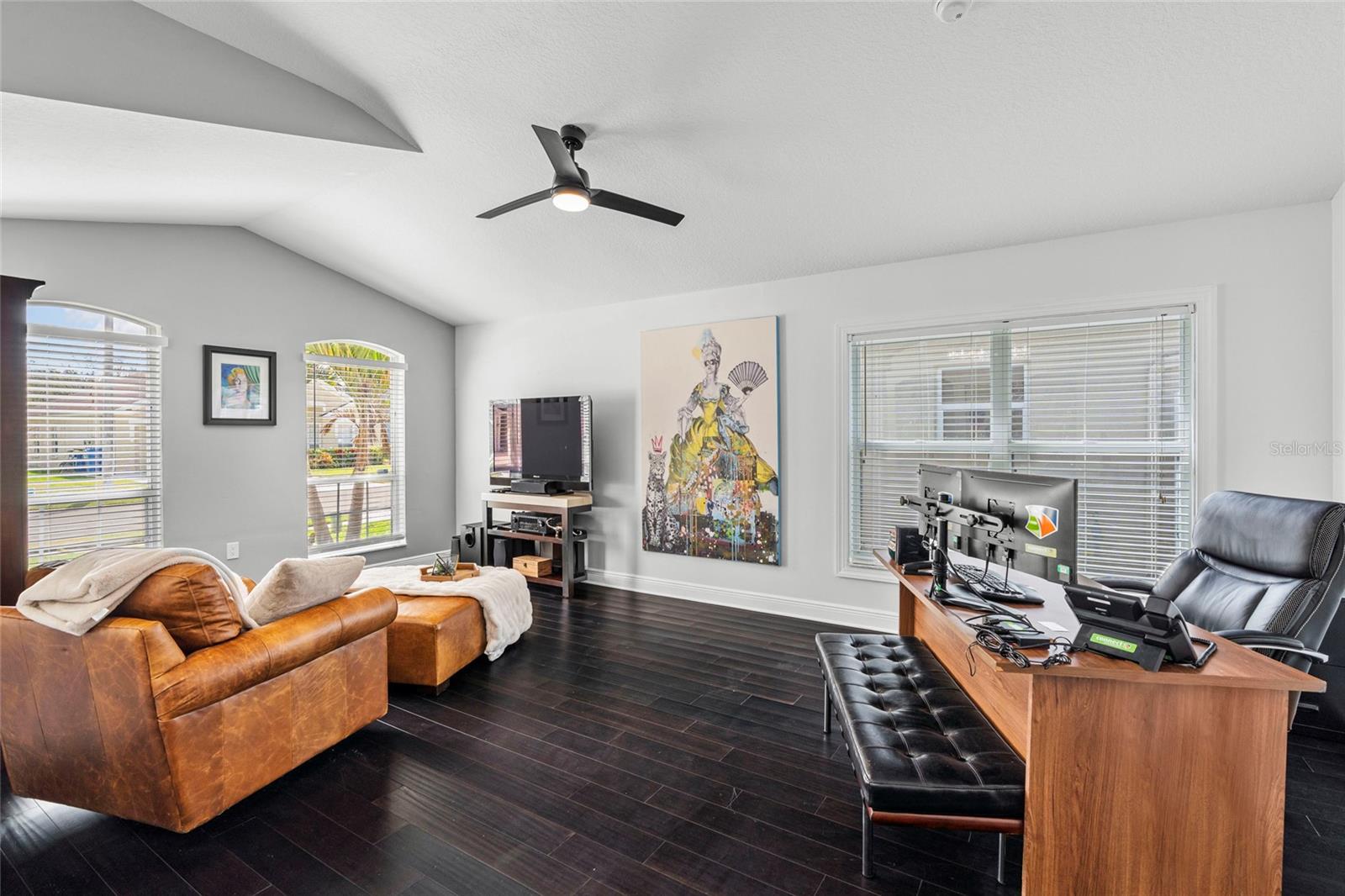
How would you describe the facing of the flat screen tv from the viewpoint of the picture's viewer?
facing the viewer and to the left of the viewer

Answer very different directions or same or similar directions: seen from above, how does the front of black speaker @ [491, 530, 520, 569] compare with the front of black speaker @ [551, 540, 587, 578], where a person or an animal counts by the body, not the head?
same or similar directions

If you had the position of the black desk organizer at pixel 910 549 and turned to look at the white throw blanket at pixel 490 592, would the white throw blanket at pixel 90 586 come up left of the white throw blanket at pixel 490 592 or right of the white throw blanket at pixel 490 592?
left

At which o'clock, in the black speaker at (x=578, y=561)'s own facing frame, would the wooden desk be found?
The wooden desk is roughly at 10 o'clock from the black speaker.

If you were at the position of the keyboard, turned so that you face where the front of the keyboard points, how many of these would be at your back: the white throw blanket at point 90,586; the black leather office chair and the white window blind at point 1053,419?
1

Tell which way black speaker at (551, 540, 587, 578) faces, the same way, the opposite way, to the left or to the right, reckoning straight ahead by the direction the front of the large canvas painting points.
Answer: the same way

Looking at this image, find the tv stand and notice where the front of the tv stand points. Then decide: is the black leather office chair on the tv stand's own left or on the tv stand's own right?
on the tv stand's own left

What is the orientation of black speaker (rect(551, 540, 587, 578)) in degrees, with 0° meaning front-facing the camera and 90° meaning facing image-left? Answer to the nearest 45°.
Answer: approximately 45°

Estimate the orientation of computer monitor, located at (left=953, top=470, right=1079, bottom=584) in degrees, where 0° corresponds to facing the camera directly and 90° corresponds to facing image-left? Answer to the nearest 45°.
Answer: approximately 225°

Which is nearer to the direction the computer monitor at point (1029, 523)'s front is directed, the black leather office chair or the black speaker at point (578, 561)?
the black leather office chair

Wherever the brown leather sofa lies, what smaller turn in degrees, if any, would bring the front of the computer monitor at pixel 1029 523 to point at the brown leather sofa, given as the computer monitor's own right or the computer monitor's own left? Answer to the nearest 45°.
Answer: approximately 180°

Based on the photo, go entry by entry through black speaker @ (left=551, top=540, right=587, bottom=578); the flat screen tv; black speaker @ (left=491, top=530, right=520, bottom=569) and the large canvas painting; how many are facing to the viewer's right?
0

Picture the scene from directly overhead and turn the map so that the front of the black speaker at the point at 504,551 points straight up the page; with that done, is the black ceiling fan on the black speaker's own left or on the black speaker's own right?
on the black speaker's own left

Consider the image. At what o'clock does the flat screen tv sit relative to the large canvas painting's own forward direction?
The flat screen tv is roughly at 2 o'clock from the large canvas painting.

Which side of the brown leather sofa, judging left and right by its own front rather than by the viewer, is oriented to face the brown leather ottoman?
front

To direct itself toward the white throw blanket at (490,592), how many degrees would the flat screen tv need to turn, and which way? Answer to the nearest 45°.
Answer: approximately 45° to its left

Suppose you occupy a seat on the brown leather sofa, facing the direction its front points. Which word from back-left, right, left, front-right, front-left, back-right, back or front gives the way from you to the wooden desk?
right

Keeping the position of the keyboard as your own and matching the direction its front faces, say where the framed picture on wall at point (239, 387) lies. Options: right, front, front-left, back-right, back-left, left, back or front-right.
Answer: back-left

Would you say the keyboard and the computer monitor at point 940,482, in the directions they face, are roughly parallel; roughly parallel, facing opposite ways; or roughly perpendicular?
roughly parallel

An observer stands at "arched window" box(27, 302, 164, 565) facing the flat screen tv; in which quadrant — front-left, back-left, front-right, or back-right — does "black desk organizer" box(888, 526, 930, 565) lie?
front-right

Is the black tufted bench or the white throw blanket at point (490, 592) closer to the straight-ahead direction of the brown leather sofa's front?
the white throw blanket

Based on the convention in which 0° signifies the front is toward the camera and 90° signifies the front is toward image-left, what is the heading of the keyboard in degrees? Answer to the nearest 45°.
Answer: approximately 225°

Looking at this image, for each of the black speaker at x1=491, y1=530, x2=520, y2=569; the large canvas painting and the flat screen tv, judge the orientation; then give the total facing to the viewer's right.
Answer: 0

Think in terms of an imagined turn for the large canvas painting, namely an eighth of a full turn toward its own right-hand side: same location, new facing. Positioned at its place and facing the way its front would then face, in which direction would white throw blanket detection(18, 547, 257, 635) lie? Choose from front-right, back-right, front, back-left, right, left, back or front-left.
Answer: front-left

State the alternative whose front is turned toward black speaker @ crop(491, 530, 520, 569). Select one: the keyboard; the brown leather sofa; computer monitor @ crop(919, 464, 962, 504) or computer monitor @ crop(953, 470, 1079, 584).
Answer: the brown leather sofa
